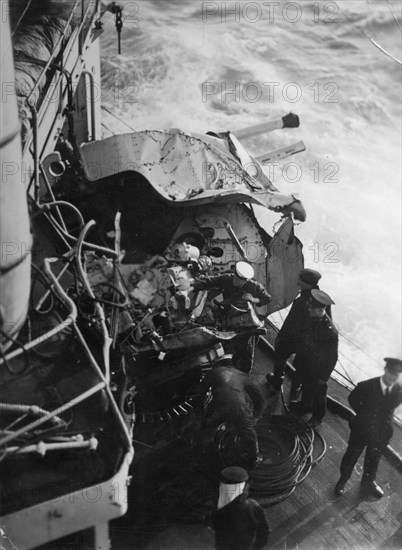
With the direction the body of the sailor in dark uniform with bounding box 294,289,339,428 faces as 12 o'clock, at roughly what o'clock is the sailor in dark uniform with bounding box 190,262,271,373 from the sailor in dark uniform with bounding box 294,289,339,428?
the sailor in dark uniform with bounding box 190,262,271,373 is roughly at 2 o'clock from the sailor in dark uniform with bounding box 294,289,339,428.

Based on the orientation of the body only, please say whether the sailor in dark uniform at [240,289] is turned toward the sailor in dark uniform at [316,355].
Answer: no

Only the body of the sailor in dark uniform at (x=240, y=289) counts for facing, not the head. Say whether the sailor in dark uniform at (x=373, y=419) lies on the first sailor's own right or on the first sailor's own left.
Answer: on the first sailor's own left

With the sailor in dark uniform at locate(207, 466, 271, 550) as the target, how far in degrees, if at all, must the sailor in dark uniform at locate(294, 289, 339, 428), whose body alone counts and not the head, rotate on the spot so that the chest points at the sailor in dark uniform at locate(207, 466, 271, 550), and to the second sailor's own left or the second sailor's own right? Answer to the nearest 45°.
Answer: approximately 45° to the second sailor's own left

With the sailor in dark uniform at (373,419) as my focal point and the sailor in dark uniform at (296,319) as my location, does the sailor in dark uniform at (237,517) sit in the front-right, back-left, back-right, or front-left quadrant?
front-right

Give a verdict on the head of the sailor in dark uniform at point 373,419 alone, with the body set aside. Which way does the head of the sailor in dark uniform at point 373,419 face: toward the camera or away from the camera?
toward the camera

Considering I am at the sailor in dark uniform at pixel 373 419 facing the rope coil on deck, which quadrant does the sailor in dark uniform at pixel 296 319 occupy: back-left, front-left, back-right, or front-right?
front-right

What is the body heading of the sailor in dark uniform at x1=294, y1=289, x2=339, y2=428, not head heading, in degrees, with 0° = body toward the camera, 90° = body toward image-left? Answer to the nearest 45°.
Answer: approximately 45°
